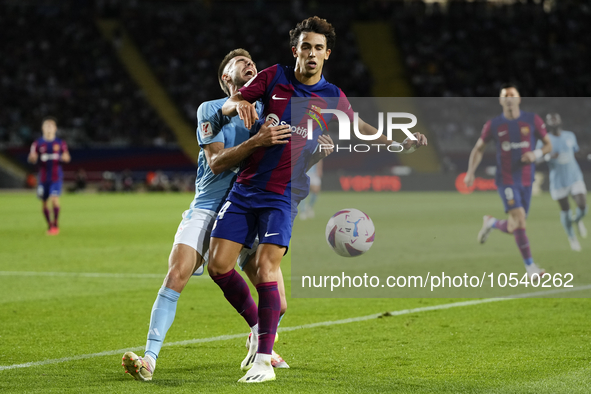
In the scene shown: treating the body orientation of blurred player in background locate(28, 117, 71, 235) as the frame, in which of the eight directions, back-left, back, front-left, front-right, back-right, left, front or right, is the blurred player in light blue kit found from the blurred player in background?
front-left

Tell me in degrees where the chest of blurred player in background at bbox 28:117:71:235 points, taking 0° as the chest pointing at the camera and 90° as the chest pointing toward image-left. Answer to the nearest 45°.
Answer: approximately 0°

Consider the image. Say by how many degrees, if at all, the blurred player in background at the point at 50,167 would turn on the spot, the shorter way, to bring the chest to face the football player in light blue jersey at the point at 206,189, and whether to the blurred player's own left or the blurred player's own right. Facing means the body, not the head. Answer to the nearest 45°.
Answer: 0° — they already face them

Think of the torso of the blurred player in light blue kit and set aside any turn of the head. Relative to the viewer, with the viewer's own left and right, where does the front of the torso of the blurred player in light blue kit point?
facing the viewer

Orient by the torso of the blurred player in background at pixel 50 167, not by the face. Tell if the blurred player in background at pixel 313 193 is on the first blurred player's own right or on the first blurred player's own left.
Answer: on the first blurred player's own left

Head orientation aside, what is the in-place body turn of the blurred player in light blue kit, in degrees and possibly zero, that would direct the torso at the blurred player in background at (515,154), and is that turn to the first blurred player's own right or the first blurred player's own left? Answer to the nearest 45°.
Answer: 0° — they already face them

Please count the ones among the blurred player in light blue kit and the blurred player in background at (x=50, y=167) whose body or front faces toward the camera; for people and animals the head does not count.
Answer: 2

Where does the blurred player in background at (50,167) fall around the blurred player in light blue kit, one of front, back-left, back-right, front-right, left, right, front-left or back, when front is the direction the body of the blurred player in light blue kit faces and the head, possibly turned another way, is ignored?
right

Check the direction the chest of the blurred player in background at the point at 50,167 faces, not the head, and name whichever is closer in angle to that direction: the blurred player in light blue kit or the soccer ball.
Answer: the soccer ball

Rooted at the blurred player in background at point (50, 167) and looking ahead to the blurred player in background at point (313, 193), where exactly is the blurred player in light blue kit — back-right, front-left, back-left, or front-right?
front-right

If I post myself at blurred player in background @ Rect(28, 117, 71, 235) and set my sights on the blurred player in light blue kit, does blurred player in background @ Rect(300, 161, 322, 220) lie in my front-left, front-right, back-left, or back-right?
front-left

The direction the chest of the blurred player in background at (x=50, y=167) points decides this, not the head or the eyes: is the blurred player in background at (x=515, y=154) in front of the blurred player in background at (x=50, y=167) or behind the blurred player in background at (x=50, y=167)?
in front

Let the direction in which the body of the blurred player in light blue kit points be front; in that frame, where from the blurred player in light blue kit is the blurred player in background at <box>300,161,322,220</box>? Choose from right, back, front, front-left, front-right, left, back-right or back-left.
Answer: back-right
